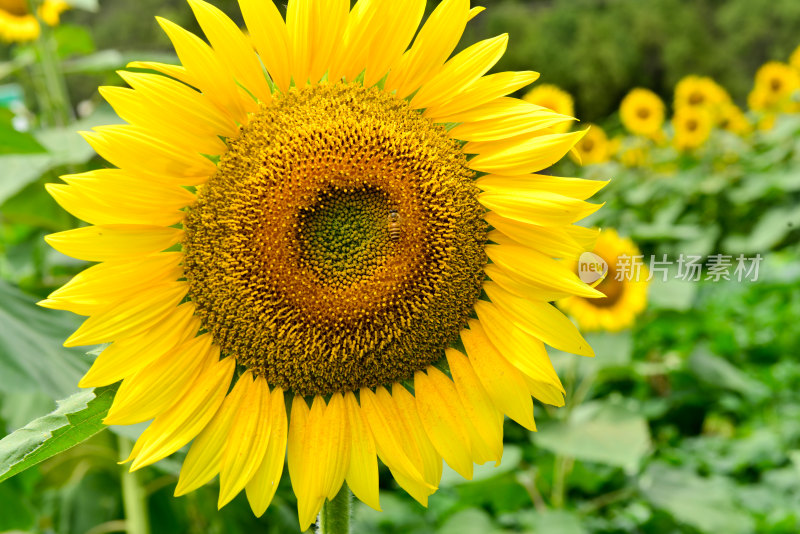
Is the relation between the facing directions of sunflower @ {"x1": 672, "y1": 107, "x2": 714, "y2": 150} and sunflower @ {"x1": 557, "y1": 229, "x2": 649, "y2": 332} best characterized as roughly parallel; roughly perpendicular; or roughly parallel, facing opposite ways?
roughly parallel

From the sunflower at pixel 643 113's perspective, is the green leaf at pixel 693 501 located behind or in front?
in front

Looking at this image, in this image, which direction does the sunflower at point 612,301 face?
toward the camera

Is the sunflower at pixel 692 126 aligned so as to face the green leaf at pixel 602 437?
yes

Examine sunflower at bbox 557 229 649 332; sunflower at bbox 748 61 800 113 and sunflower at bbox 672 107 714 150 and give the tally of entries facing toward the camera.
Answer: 3

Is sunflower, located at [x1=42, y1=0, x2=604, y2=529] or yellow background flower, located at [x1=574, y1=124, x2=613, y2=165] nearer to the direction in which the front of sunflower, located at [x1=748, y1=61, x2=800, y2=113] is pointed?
the sunflower

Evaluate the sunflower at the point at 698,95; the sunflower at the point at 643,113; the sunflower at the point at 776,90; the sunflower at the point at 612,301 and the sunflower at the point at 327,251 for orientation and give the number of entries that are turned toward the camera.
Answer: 5

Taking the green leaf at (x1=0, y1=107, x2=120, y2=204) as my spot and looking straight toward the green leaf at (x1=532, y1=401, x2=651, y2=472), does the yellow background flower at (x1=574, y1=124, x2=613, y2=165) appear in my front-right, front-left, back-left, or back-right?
front-left

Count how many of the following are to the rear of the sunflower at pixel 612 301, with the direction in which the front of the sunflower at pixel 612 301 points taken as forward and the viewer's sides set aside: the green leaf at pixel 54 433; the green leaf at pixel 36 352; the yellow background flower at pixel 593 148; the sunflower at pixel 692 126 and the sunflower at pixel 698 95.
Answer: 3

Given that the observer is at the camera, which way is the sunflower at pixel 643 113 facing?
facing the viewer

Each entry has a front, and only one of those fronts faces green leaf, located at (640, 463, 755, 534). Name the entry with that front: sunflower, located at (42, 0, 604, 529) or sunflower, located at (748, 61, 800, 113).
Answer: sunflower, located at (748, 61, 800, 113)

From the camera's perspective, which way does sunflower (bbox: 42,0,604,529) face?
toward the camera

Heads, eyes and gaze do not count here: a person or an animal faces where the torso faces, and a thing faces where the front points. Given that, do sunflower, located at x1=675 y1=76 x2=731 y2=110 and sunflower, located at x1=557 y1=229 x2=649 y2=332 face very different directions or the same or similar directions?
same or similar directions

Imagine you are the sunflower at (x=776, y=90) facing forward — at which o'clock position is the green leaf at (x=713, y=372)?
The green leaf is roughly at 12 o'clock from the sunflower.

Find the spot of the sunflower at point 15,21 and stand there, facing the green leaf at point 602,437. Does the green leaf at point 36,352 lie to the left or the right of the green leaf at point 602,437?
right

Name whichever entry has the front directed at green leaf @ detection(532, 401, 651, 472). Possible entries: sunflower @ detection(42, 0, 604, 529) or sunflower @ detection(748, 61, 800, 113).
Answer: sunflower @ detection(748, 61, 800, 113)

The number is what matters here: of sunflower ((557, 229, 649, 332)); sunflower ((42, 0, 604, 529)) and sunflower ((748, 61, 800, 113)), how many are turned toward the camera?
3

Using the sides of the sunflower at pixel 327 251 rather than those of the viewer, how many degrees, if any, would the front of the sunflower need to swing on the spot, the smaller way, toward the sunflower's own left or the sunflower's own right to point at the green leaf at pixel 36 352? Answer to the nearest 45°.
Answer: approximately 135° to the sunflower's own right
